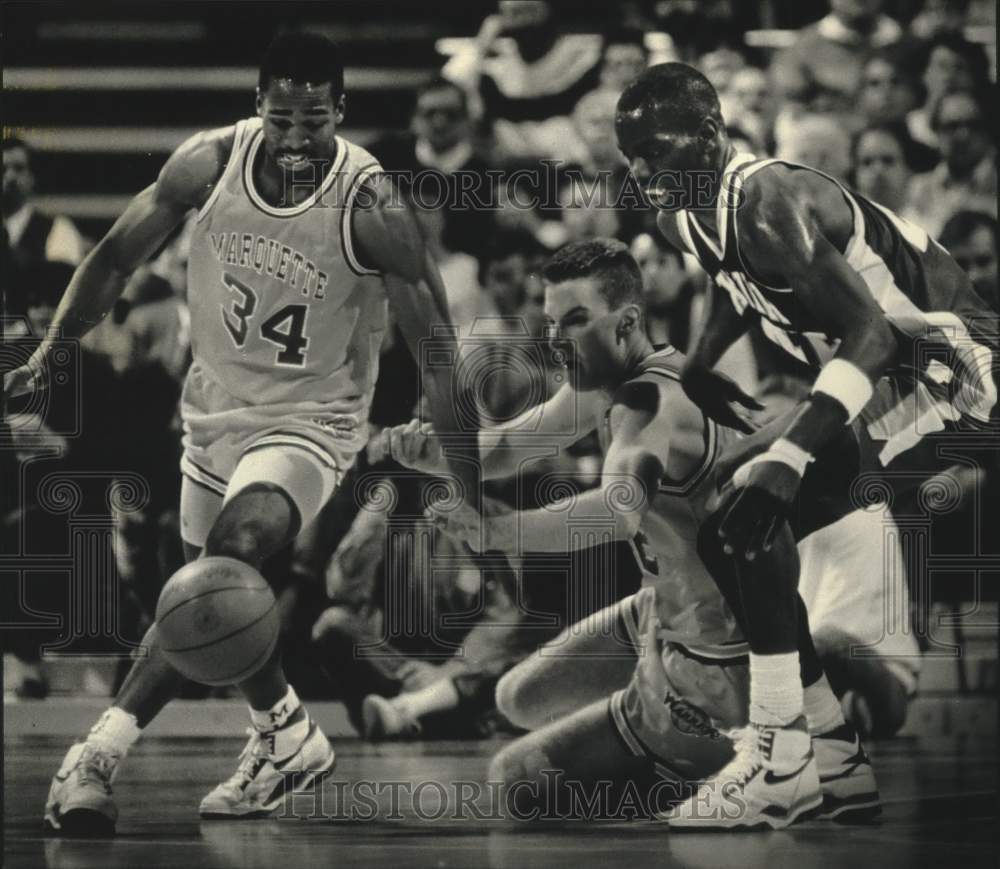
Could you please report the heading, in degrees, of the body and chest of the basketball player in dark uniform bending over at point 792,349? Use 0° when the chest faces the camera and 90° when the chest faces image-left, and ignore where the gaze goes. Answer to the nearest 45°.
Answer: approximately 45°

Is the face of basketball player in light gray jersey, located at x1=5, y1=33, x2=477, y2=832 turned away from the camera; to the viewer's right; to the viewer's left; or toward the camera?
toward the camera

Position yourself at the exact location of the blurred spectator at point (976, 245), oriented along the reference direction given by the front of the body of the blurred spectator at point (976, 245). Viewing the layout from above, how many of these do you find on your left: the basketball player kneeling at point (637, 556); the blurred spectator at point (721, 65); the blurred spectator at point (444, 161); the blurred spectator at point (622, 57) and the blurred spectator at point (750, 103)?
0

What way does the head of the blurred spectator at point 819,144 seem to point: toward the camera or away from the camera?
toward the camera

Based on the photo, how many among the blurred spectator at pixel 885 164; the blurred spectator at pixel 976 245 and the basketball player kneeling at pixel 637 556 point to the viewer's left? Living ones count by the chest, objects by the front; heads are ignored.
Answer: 1

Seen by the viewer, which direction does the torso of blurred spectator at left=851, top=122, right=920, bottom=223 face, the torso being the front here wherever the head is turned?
toward the camera

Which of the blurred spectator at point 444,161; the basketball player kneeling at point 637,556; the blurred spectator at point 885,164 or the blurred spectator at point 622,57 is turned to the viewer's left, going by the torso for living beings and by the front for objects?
the basketball player kneeling

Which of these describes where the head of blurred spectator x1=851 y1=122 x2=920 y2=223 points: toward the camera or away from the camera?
toward the camera

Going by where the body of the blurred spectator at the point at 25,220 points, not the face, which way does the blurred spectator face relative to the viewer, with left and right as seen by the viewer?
facing the viewer

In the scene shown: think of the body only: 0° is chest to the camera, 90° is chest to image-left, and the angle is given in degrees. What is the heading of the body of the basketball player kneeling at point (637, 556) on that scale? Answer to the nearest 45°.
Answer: approximately 90°

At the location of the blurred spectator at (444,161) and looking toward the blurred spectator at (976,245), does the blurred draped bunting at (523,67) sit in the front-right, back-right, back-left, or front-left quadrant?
front-left

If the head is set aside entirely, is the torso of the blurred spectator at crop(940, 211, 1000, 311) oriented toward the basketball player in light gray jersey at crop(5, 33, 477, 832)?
no

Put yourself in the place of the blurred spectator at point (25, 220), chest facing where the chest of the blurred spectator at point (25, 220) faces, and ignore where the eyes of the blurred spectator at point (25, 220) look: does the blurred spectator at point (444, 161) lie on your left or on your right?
on your left

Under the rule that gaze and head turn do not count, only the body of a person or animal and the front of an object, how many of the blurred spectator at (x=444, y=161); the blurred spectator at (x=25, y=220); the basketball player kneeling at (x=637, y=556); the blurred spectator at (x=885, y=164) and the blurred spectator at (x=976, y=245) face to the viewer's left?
1

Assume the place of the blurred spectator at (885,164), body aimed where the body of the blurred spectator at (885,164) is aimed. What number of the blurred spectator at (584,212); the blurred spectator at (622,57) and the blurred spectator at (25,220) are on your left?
0

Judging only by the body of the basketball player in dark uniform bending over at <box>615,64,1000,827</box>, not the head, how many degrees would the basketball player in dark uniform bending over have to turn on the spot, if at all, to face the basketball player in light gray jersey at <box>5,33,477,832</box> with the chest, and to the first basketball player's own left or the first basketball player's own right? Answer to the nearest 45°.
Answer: approximately 45° to the first basketball player's own right
